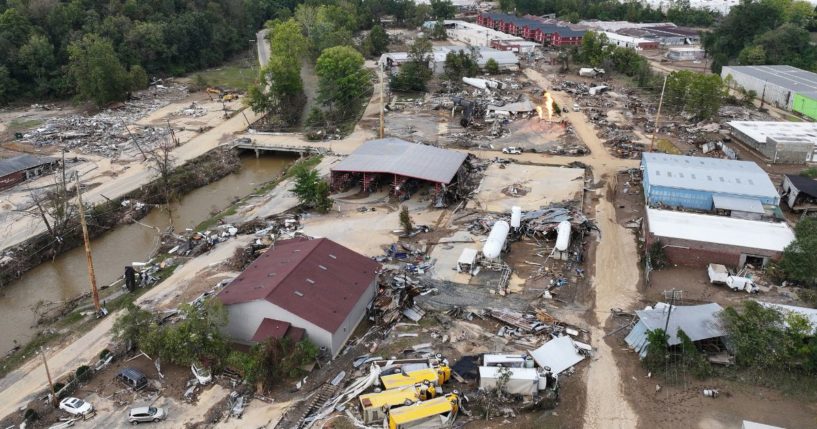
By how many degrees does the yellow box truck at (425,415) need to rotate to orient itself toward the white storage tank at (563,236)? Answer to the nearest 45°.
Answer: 0° — it already faces it

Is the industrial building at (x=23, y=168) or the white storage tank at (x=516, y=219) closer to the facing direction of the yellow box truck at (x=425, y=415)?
the white storage tank

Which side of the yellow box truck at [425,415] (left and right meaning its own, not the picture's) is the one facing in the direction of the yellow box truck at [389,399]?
left

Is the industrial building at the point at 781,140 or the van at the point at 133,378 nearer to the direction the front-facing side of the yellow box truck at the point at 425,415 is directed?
the industrial building

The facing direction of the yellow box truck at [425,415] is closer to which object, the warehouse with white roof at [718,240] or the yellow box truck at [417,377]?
the warehouse with white roof

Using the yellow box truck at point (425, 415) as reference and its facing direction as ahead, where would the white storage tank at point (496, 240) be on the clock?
The white storage tank is roughly at 11 o'clock from the yellow box truck.

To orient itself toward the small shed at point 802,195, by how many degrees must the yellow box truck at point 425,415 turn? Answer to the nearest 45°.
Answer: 0° — it already faces it

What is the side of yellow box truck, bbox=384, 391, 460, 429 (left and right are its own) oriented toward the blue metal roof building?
front

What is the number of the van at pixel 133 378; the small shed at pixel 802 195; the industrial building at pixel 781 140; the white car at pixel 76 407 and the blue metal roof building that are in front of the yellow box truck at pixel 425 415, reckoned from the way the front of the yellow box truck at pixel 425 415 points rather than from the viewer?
3

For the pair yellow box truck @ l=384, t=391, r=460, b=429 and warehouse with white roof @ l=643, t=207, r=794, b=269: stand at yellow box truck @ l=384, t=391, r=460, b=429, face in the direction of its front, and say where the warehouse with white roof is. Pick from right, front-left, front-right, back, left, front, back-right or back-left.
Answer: front

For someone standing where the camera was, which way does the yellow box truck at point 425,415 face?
facing away from the viewer and to the right of the viewer

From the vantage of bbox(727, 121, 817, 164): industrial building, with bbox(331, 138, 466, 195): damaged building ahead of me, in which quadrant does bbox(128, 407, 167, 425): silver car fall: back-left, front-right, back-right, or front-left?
front-left

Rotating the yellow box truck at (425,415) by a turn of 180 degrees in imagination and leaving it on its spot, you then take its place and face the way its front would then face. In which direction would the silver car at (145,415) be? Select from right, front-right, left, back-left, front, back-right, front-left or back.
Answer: front-right

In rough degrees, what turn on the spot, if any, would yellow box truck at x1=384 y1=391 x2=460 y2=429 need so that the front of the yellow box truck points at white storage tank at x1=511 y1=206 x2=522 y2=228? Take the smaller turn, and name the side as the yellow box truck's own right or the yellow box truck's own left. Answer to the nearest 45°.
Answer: approximately 45° to the yellow box truck's own left

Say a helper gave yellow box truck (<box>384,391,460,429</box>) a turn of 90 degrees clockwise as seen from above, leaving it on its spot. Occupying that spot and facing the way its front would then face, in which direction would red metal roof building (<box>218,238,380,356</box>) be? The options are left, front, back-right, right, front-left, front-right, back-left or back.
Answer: back

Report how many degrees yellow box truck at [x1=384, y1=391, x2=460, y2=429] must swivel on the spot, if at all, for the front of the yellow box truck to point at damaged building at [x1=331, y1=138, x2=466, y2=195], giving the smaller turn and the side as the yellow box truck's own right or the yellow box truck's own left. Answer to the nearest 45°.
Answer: approximately 45° to the yellow box truck's own left

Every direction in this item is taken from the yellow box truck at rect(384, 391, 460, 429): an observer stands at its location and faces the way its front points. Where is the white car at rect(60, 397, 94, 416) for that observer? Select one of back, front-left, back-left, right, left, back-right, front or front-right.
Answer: back-left
